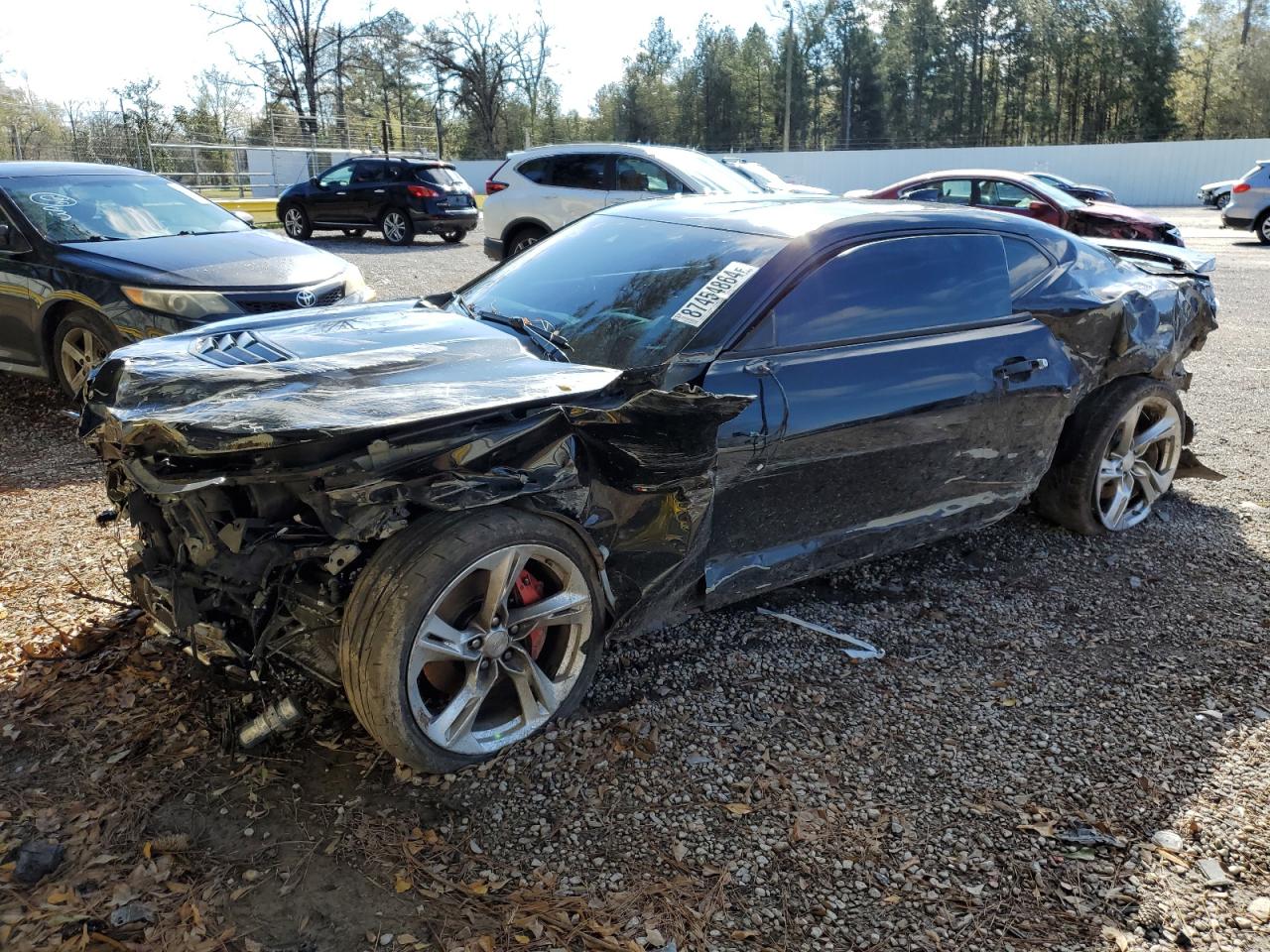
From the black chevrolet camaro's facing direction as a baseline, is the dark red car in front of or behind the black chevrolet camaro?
behind

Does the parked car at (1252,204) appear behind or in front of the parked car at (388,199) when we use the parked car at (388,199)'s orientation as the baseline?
behind

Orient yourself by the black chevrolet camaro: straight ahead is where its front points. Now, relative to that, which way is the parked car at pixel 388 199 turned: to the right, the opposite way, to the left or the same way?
to the right

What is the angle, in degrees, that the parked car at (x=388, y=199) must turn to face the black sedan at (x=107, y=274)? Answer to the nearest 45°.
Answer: approximately 135° to its left

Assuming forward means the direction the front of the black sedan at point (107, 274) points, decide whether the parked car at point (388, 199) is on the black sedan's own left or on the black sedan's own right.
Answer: on the black sedan's own left

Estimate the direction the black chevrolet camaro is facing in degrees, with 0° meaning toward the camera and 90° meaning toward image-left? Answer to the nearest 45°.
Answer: approximately 45°

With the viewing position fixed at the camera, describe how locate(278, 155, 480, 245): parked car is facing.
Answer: facing away from the viewer and to the left of the viewer

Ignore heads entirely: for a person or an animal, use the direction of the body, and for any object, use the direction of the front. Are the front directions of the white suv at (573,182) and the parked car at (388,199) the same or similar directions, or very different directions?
very different directions

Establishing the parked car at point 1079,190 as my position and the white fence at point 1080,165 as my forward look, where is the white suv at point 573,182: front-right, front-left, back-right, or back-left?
back-left

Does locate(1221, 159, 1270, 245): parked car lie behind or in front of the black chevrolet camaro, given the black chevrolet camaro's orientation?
behind

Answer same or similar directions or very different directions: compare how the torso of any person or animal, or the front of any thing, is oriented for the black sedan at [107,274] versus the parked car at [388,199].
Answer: very different directions

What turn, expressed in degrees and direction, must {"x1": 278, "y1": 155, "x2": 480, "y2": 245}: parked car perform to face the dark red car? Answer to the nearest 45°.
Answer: approximately 180°
